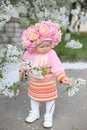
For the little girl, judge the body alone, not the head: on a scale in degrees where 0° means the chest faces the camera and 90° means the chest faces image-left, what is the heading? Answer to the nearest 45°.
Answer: approximately 0°
